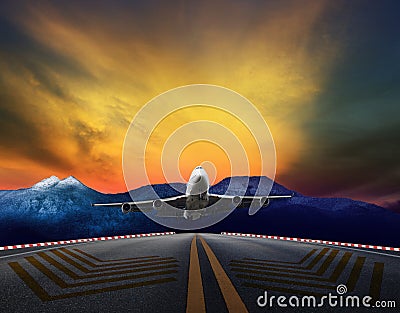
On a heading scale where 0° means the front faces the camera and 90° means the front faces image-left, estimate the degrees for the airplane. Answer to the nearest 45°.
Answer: approximately 0°
